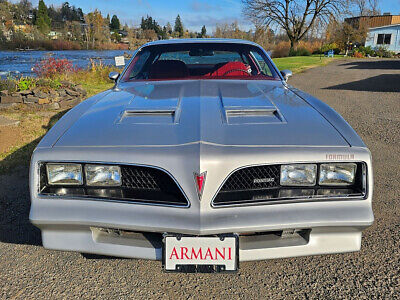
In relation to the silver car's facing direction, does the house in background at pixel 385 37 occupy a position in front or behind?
behind

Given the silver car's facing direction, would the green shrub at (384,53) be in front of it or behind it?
behind

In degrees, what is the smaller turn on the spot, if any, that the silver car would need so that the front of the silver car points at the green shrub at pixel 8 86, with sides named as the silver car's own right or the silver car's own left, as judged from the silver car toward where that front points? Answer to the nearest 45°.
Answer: approximately 135° to the silver car's own right

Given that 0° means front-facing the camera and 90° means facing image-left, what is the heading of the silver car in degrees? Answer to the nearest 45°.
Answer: approximately 0°

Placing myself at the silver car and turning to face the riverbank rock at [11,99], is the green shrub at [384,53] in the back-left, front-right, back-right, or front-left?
front-right

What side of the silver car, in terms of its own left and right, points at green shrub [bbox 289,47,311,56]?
back
